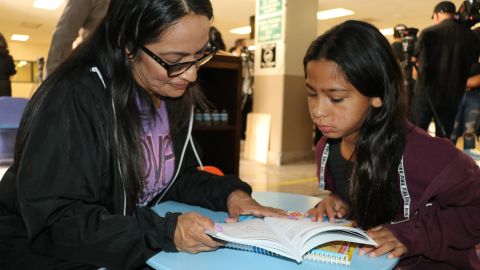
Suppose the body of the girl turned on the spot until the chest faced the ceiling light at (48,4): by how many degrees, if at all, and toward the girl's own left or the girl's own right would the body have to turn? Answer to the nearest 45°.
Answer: approximately 90° to the girl's own right

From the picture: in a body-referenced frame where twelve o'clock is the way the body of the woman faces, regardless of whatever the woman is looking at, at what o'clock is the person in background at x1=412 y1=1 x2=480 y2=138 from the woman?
The person in background is roughly at 9 o'clock from the woman.

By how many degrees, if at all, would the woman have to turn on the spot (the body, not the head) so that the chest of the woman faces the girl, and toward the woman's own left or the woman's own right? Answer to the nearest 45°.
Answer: approximately 45° to the woman's own left

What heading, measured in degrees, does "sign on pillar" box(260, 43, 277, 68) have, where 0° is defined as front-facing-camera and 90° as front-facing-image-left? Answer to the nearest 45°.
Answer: approximately 0°

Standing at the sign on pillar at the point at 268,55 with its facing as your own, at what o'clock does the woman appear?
The woman is roughly at 12 o'clock from the sign on pillar.

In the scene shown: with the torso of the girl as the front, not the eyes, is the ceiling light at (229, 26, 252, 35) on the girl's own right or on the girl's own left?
on the girl's own right
